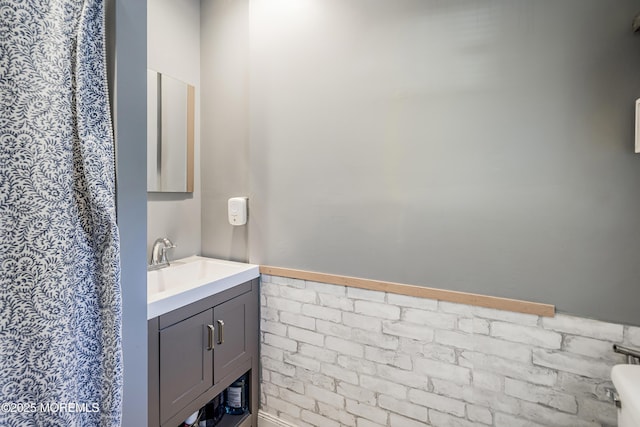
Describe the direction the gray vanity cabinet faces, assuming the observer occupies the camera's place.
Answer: facing the viewer and to the right of the viewer

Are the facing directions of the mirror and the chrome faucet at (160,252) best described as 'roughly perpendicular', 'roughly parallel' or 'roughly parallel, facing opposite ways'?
roughly parallel

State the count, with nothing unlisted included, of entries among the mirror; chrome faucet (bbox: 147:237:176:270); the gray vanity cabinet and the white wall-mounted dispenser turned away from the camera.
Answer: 0

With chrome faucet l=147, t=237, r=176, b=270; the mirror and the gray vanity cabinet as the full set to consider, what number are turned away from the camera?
0

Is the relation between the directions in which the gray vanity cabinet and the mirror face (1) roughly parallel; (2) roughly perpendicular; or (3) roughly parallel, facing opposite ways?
roughly parallel

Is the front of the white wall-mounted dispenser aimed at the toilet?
no

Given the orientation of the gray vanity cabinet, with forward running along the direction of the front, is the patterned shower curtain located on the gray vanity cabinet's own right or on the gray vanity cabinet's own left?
on the gray vanity cabinet's own right

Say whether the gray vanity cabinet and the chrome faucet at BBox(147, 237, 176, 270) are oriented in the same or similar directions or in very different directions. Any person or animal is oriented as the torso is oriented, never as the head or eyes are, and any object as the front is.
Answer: same or similar directions
